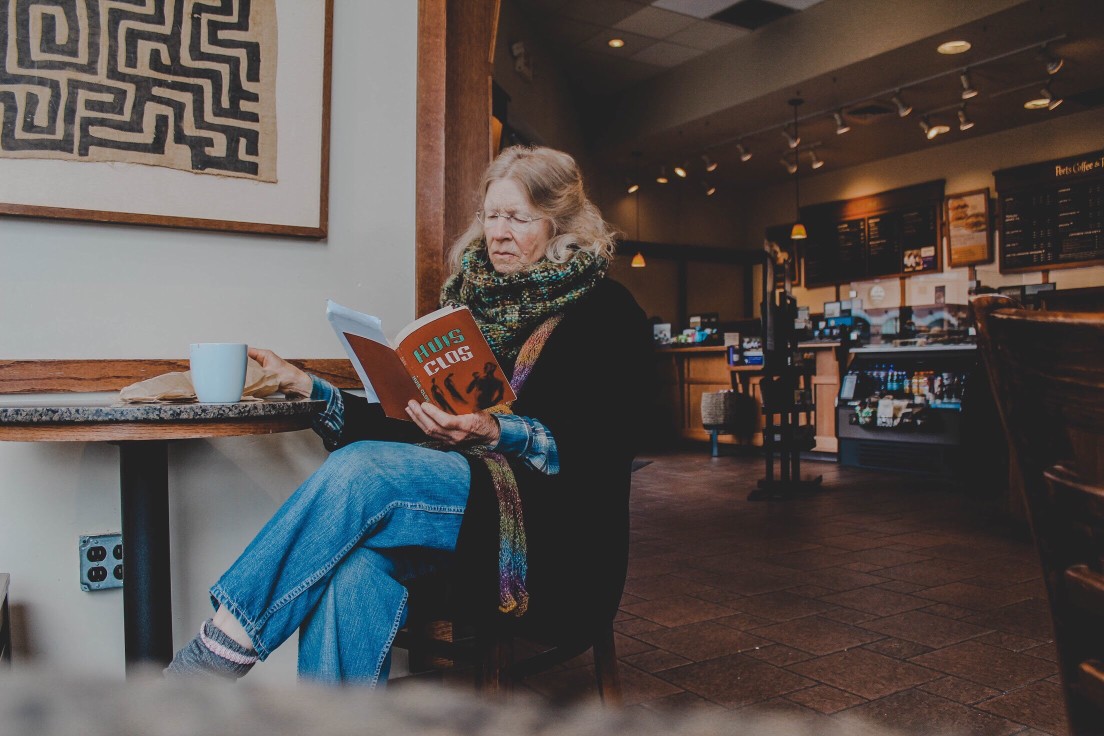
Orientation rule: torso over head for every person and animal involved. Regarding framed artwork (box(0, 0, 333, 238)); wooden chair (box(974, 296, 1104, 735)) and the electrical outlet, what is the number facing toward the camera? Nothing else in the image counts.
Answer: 2

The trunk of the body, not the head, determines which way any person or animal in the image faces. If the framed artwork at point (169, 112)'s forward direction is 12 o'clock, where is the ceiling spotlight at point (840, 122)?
The ceiling spotlight is roughly at 8 o'clock from the framed artwork.

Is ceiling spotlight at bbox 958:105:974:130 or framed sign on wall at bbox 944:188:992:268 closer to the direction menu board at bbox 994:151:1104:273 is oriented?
the ceiling spotlight

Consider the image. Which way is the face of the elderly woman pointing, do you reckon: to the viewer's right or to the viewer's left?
to the viewer's left
